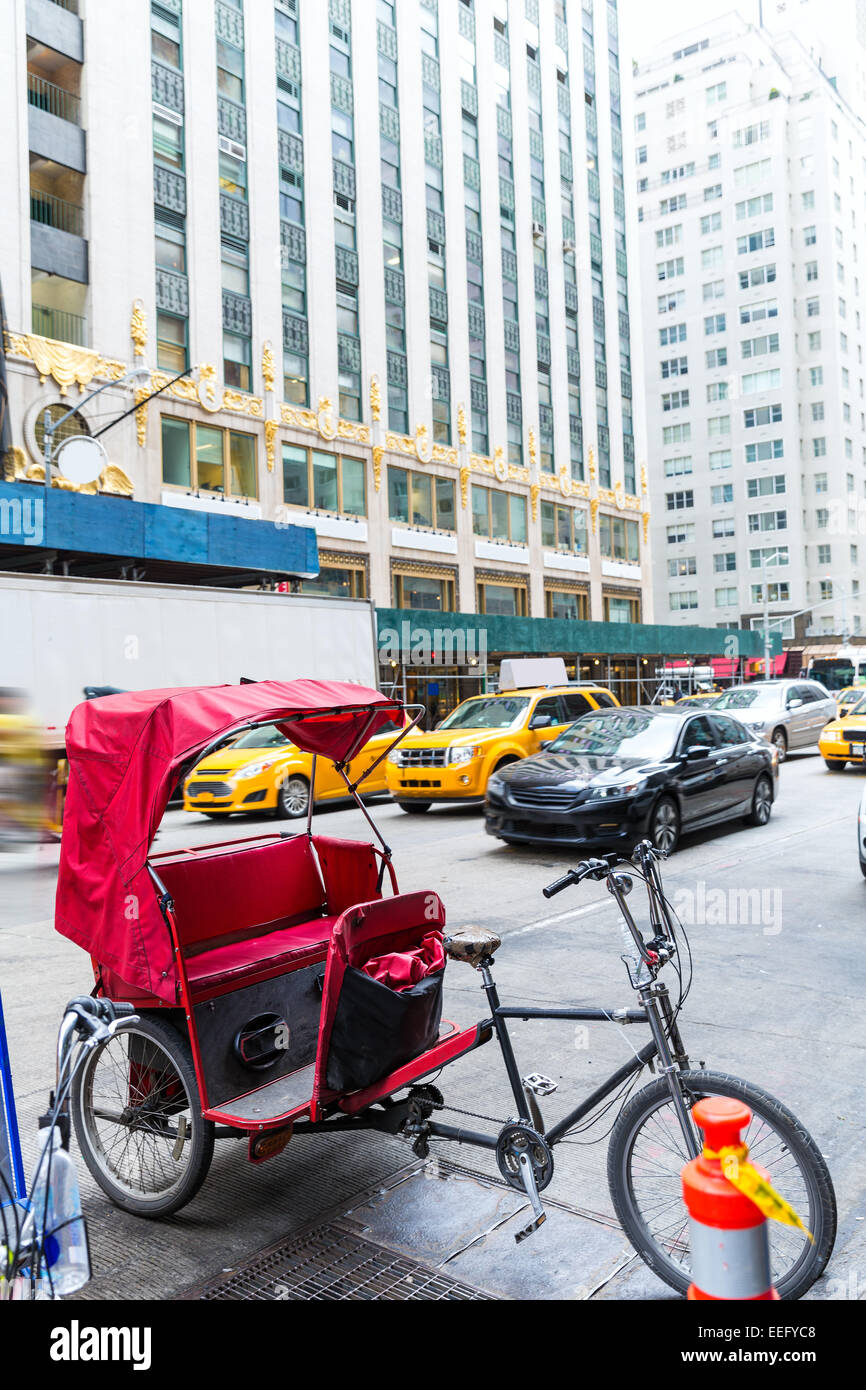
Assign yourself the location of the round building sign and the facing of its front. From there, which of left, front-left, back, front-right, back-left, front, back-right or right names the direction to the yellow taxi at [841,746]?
front-left

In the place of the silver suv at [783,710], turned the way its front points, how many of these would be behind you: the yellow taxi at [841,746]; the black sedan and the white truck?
0

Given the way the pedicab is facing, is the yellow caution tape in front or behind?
in front

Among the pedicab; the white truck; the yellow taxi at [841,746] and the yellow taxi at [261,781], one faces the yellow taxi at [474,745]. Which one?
the yellow taxi at [841,746]

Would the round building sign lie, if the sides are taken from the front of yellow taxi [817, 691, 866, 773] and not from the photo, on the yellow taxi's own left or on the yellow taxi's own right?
on the yellow taxi's own right

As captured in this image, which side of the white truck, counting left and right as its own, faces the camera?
left

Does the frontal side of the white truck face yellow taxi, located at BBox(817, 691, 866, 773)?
no

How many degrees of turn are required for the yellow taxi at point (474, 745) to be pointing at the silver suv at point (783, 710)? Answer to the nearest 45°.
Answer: approximately 180°

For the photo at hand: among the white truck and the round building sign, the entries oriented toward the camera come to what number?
1

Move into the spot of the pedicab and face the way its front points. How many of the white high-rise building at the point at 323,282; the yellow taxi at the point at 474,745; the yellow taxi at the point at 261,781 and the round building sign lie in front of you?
0

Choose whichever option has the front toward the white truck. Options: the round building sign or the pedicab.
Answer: the round building sign

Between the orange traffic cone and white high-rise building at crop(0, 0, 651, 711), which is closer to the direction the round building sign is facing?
the orange traffic cone

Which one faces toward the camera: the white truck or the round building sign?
the round building sign

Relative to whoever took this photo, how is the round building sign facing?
facing the viewer

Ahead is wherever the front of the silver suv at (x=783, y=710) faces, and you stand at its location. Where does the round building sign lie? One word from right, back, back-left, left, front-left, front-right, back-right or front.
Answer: front-right

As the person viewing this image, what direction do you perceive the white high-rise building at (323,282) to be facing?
facing the viewer and to the right of the viewer

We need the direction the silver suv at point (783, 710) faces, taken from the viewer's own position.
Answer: facing the viewer and to the left of the viewer

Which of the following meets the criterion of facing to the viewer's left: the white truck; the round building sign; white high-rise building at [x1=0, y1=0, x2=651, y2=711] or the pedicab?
the white truck

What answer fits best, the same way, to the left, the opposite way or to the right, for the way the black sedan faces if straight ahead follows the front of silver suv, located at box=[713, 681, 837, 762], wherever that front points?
the same way

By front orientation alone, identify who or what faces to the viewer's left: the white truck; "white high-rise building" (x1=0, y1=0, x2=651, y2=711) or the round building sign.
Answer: the white truck
